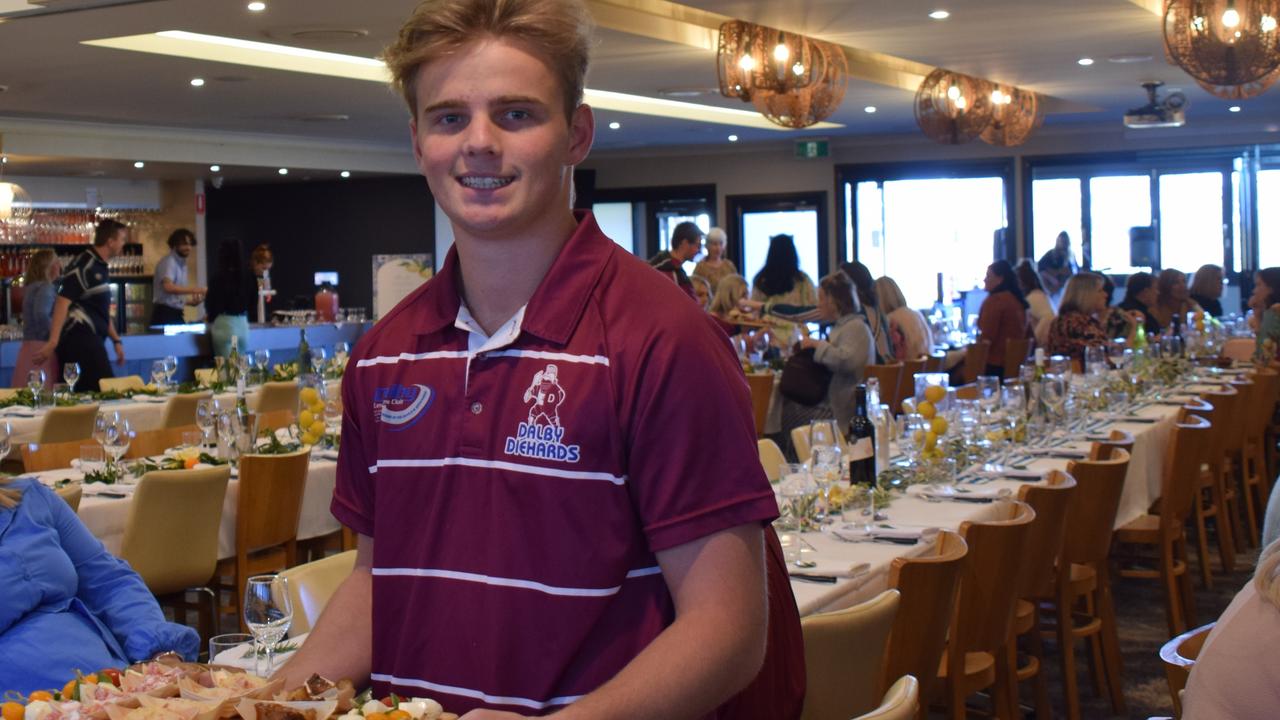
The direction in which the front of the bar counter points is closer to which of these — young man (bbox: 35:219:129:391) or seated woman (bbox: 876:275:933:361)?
the young man

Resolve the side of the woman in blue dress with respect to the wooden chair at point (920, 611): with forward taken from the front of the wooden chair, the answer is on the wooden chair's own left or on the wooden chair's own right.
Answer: on the wooden chair's own left

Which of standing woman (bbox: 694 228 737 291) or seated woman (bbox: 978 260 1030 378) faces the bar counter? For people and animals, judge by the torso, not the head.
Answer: the seated woman

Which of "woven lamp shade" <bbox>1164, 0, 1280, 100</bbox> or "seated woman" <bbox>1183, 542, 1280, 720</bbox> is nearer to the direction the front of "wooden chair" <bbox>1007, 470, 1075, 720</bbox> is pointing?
the woven lamp shade

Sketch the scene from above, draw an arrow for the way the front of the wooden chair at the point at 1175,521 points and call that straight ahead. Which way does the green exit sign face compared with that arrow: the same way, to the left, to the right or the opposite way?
to the left

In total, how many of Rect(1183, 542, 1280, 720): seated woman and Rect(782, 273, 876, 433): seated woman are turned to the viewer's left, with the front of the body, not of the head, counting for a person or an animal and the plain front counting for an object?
1
